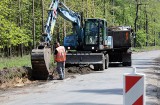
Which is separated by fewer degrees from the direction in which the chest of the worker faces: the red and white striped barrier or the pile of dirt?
the pile of dirt

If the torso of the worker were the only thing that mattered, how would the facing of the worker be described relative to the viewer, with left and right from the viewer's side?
facing away from the viewer and to the left of the viewer

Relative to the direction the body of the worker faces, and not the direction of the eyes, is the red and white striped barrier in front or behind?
behind
